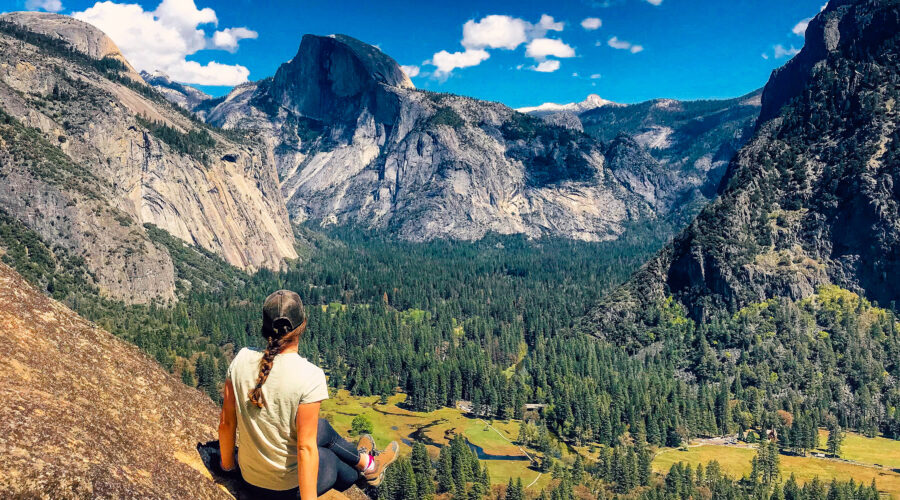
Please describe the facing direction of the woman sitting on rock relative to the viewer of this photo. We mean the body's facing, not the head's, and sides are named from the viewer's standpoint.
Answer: facing away from the viewer and to the right of the viewer

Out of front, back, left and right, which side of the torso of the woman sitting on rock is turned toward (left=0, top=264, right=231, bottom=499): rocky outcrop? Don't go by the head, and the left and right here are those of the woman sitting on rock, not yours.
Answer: left

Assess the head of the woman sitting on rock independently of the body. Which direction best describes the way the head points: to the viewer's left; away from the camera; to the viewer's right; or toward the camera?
away from the camera
